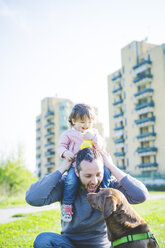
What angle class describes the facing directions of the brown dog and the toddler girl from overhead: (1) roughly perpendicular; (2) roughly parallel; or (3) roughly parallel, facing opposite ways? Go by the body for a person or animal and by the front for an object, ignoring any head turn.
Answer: roughly perpendicular

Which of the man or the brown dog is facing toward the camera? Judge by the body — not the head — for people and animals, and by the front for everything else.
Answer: the man

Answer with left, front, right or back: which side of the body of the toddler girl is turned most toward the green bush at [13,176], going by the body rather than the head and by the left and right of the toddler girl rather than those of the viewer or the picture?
back

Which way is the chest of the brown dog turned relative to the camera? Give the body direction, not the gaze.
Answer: to the viewer's left

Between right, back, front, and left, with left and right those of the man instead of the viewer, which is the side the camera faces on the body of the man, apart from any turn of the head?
front

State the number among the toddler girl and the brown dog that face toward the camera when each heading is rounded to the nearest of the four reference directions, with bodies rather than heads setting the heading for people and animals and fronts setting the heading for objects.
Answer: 1

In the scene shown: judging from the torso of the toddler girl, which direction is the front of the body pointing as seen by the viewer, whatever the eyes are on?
toward the camera

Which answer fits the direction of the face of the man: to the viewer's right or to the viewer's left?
to the viewer's right
